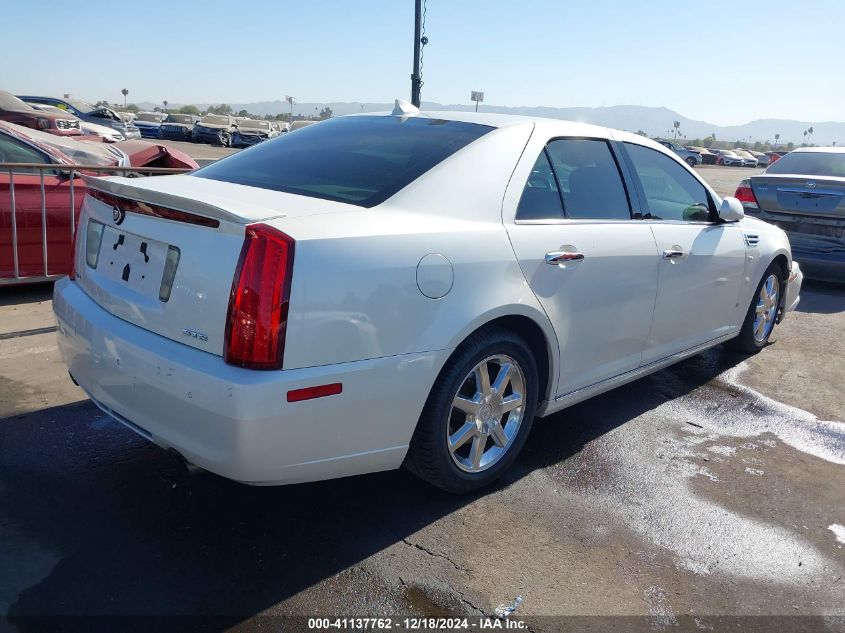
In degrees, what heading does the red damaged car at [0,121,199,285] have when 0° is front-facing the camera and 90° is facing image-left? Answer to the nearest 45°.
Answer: approximately 270°

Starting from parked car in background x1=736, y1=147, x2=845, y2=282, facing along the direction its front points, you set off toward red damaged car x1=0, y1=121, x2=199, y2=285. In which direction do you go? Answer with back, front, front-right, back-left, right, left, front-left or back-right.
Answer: back-left

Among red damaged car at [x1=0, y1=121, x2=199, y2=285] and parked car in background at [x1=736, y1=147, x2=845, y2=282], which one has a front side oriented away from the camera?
the parked car in background

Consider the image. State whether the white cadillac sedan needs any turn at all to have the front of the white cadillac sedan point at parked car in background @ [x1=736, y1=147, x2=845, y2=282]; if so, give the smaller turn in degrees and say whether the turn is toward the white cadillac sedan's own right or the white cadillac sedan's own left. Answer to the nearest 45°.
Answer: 0° — it already faces it

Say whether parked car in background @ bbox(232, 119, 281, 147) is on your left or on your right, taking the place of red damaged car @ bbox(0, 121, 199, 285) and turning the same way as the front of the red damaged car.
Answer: on your left

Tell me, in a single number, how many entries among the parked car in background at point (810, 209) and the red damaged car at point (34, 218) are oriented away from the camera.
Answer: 1

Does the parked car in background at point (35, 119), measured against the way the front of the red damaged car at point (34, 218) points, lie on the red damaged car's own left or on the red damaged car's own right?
on the red damaged car's own left

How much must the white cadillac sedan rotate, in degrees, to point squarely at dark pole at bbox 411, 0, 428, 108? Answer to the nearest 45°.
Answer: approximately 45° to its left

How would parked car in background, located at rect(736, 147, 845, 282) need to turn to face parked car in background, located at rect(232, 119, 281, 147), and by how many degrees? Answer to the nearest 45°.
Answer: approximately 45° to its left

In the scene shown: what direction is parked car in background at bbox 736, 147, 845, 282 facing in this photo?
away from the camera

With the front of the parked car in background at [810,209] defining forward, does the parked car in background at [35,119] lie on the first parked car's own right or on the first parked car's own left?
on the first parked car's own left

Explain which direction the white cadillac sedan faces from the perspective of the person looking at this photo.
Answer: facing away from the viewer and to the right of the viewer
